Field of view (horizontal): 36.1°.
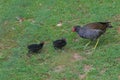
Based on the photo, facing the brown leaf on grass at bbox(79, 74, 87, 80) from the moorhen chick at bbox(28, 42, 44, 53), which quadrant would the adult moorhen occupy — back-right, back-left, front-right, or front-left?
front-left

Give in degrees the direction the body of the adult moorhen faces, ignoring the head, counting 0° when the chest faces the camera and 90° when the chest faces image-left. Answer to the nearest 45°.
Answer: approximately 90°

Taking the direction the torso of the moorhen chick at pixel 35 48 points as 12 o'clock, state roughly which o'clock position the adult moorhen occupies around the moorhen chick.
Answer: The adult moorhen is roughly at 12 o'clock from the moorhen chick.

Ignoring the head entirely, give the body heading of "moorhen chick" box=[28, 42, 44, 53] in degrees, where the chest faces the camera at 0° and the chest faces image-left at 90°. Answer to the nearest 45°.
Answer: approximately 270°

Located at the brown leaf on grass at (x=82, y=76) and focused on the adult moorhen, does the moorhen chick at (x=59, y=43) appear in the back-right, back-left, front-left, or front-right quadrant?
front-left

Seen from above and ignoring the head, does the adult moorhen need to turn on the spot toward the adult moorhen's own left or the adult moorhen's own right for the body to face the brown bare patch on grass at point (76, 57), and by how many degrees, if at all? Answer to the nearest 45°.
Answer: approximately 45° to the adult moorhen's own left
